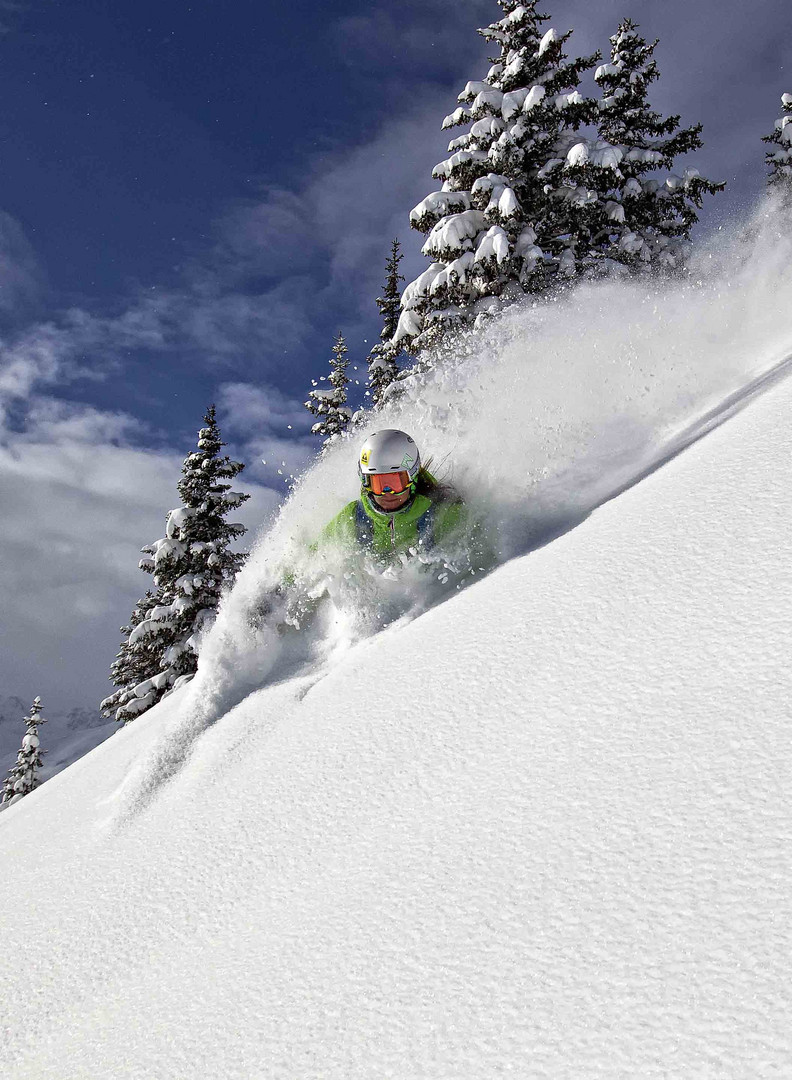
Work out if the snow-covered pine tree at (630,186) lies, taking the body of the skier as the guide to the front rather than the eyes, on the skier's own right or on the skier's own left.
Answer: on the skier's own left

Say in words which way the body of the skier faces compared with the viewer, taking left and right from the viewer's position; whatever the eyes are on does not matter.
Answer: facing the viewer

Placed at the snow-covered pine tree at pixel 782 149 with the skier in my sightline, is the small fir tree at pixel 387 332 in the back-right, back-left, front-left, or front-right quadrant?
front-right

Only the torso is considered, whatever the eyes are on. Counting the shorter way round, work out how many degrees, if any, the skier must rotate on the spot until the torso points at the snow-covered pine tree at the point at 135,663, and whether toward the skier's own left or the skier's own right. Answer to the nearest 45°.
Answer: approximately 135° to the skier's own right

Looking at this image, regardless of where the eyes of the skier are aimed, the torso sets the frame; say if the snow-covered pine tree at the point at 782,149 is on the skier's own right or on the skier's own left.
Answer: on the skier's own left

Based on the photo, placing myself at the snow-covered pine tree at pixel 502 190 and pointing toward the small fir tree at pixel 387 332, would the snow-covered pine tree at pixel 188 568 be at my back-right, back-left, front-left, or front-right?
front-left

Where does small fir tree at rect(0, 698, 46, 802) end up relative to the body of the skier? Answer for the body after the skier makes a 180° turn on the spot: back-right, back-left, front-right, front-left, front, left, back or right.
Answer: front-left
